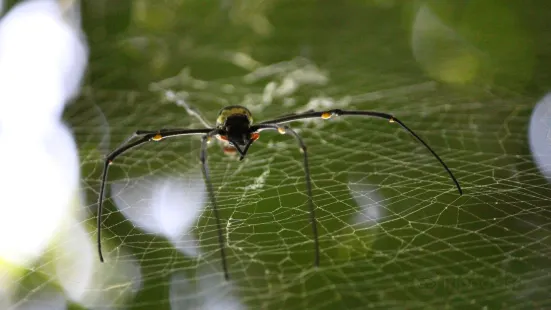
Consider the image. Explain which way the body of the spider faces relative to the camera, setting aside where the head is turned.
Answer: toward the camera
